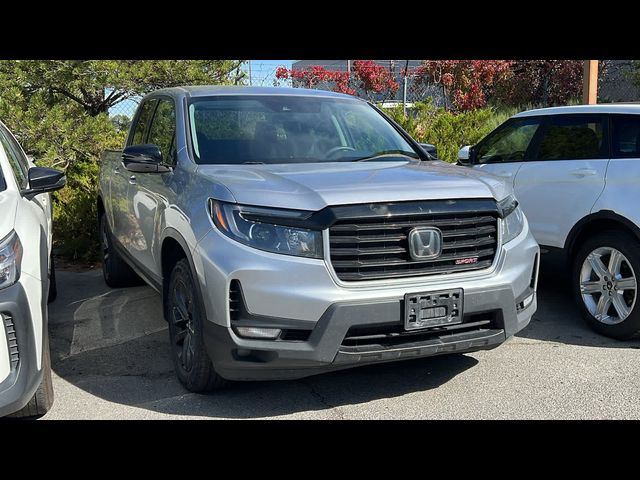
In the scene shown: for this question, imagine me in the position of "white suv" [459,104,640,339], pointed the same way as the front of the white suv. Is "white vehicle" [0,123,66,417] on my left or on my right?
on my left

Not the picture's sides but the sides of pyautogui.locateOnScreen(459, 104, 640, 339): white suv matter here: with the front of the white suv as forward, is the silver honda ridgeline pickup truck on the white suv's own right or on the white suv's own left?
on the white suv's own left

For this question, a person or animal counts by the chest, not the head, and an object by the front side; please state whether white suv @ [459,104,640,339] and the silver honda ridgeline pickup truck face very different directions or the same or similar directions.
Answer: very different directions

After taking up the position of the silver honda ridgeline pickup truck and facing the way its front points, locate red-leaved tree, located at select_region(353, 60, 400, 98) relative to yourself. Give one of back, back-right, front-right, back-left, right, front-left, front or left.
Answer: back-left

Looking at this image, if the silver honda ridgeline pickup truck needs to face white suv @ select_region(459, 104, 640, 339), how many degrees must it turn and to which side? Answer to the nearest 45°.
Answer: approximately 90° to its left

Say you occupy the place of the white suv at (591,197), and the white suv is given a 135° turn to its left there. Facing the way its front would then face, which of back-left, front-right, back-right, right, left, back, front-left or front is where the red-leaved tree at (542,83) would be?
back

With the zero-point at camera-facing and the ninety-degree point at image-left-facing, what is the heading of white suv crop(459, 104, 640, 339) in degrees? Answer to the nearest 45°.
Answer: approximately 135°

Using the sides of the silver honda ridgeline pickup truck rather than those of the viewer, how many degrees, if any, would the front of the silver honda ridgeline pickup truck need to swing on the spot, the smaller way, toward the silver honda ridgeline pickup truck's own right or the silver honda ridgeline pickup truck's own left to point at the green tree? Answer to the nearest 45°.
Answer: approximately 180°

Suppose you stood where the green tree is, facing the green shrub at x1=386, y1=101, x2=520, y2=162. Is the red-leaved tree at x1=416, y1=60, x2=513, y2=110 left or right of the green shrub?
left

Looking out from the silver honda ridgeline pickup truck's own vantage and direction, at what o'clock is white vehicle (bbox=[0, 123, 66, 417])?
The white vehicle is roughly at 4 o'clock from the silver honda ridgeline pickup truck.

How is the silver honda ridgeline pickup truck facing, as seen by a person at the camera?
facing the viewer and to the right of the viewer

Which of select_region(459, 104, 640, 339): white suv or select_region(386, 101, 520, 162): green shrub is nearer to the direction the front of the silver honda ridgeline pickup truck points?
the white suv
